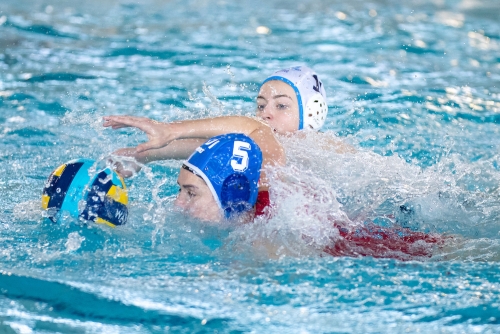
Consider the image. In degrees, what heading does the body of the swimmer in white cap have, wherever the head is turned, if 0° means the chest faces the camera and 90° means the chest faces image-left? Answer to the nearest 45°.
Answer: approximately 45°

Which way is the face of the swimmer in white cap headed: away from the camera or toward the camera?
toward the camera
